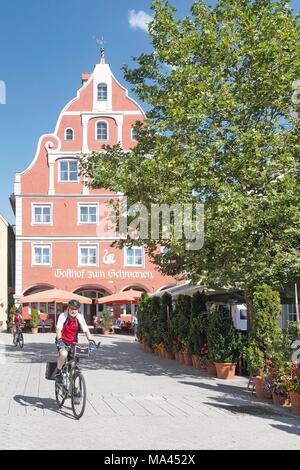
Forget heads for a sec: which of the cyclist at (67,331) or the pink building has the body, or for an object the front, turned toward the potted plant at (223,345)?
the pink building

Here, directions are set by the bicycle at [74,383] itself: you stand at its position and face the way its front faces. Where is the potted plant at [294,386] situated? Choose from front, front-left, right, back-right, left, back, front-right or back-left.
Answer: front-left

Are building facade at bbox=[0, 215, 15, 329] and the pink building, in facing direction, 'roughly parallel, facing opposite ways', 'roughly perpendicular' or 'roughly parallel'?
roughly perpendicular

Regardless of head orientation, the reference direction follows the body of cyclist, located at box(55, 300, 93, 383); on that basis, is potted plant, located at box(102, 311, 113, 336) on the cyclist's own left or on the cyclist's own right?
on the cyclist's own left

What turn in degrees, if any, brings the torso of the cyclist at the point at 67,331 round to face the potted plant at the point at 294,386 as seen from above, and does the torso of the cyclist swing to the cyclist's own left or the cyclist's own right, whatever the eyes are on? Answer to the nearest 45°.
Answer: approximately 45° to the cyclist's own left

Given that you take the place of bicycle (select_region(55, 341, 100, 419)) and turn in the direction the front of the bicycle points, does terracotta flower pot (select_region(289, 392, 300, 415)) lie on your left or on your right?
on your left

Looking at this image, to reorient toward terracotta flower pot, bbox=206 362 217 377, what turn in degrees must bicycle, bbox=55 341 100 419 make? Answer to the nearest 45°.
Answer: approximately 90° to its left

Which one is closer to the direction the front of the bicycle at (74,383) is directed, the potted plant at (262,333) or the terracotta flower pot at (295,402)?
the terracotta flower pot

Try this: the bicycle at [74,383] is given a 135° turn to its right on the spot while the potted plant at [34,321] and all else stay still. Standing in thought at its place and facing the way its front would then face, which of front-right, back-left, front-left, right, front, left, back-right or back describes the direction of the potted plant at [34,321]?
right

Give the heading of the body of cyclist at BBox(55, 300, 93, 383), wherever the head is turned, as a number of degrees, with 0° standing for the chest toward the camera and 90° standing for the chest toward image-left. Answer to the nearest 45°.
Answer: approximately 315°

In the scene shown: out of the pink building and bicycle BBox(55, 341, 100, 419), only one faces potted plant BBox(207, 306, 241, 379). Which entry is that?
the pink building

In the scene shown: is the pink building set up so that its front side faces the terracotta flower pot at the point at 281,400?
yes
